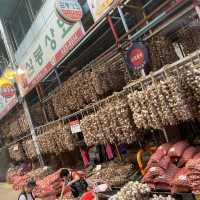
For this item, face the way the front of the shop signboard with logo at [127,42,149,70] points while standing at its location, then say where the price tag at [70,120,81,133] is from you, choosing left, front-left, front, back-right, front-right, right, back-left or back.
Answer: back-right

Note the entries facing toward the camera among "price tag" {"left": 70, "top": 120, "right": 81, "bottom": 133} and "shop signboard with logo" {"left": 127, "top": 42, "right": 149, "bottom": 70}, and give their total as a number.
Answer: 2

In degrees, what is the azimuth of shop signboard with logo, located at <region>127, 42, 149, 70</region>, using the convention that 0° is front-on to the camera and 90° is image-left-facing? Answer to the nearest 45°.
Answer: approximately 0°
